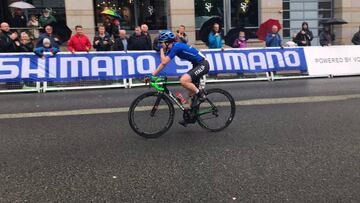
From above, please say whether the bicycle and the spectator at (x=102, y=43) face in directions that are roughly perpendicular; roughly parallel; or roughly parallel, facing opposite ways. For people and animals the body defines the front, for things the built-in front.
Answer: roughly perpendicular

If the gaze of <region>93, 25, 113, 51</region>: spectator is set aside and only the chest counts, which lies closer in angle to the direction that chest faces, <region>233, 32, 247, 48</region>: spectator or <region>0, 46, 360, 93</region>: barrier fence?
the barrier fence

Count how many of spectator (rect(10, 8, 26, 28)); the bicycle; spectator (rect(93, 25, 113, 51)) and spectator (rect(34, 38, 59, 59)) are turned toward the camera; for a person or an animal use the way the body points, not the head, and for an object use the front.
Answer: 3

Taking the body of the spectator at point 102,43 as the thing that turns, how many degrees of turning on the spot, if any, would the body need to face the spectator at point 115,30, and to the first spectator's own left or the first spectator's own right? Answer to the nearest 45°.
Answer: approximately 180°

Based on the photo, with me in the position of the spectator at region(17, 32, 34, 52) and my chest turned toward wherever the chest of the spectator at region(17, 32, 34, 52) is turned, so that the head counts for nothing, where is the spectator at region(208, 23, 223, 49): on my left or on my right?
on my left
